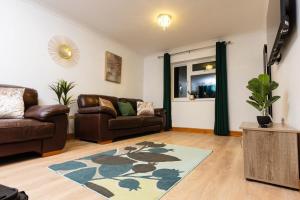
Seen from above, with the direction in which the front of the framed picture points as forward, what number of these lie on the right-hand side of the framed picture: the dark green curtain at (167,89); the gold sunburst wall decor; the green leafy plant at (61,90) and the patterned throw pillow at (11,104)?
3

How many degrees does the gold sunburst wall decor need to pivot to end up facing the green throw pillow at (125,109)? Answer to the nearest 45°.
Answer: approximately 45° to its left

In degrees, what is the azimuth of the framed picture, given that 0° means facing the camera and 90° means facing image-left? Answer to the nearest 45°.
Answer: approximately 315°

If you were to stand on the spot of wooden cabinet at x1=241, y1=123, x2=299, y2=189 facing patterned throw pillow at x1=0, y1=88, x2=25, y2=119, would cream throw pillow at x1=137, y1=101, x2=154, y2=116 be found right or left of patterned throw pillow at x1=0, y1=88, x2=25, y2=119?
right

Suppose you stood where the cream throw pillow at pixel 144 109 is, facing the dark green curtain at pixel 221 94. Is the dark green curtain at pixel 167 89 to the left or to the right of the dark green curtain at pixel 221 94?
left
